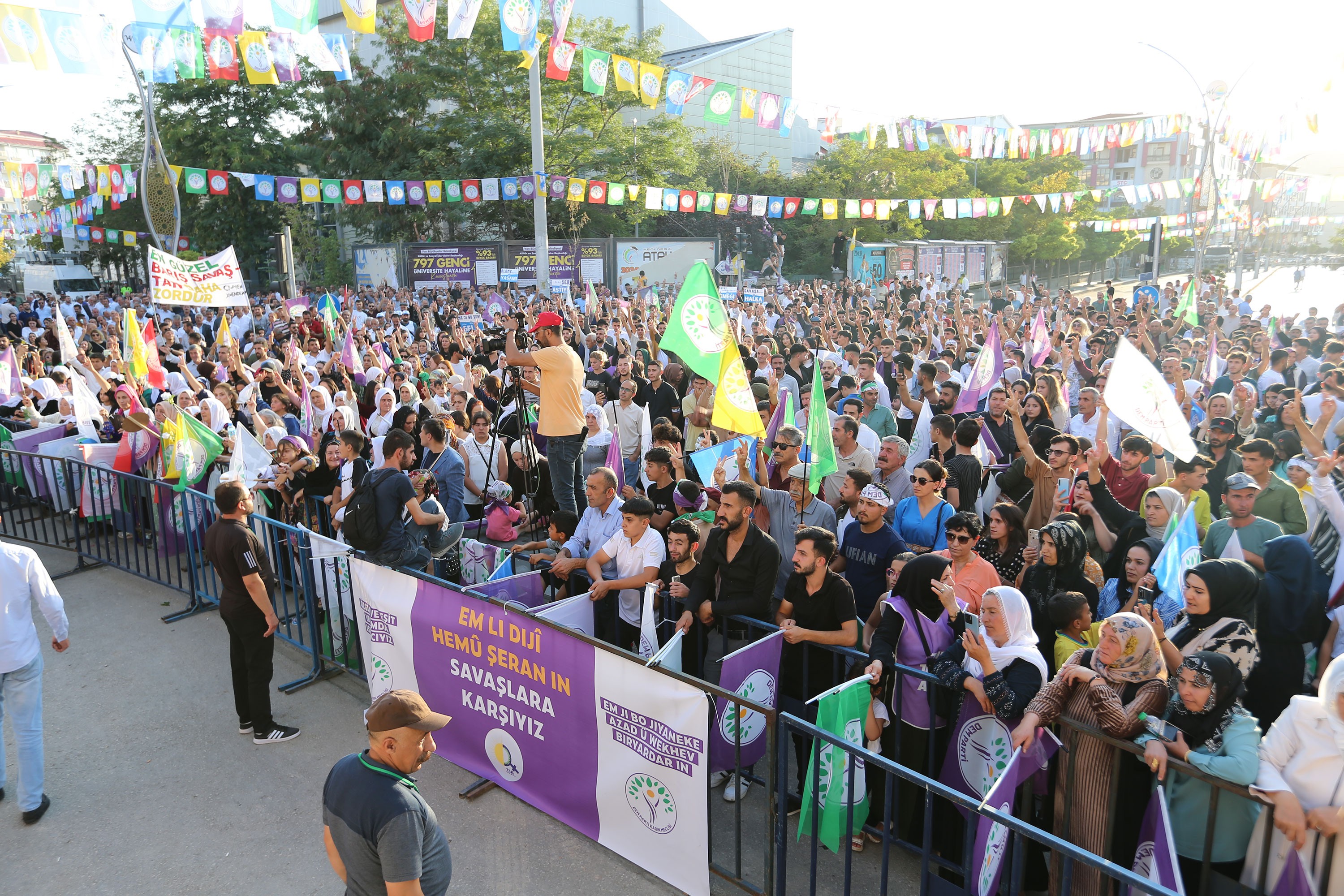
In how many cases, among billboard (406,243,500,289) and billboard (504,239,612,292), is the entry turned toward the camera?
2

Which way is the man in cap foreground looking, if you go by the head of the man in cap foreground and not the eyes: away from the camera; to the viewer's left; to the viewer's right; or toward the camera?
to the viewer's right

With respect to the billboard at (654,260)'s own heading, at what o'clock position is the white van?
The white van is roughly at 4 o'clock from the billboard.

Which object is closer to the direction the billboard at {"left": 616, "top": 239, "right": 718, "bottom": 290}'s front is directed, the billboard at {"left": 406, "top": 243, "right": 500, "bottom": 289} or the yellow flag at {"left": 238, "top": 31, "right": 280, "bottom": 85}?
the yellow flag

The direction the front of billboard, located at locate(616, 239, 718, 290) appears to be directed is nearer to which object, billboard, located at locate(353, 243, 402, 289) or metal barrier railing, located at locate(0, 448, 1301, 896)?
the metal barrier railing

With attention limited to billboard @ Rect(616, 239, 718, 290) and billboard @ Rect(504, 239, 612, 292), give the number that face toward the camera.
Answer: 2

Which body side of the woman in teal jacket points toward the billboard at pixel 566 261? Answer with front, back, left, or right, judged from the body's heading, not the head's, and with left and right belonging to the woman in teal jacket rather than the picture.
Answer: right
